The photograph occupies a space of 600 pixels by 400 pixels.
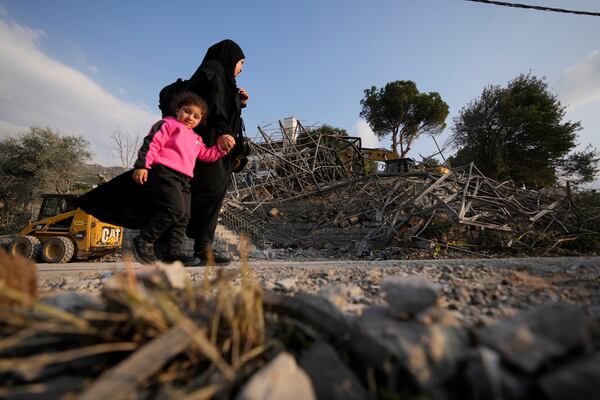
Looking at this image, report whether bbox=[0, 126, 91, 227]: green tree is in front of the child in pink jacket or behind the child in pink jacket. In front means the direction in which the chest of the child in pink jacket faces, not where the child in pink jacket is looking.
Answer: behind

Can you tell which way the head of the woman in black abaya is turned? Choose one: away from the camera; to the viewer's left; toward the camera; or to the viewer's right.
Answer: to the viewer's right

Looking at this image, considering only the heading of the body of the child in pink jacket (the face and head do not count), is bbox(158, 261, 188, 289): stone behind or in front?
in front

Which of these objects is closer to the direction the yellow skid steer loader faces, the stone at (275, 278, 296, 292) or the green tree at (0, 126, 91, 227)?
the green tree

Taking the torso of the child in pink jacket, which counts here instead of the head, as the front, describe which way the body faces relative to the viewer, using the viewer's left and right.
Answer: facing the viewer and to the right of the viewer

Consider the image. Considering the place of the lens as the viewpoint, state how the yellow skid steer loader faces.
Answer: facing away from the viewer and to the left of the viewer

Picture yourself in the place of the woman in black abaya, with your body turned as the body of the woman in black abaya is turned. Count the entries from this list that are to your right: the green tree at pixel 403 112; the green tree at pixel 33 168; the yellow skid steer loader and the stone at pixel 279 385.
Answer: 1

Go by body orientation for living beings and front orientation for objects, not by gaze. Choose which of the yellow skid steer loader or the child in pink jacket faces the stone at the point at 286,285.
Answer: the child in pink jacket

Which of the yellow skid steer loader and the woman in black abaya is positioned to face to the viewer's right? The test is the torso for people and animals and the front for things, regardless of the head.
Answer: the woman in black abaya

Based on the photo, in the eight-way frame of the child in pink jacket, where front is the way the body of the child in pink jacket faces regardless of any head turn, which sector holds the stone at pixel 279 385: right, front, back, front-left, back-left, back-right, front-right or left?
front-right

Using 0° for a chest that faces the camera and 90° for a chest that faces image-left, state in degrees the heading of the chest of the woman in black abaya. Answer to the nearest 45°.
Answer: approximately 270°

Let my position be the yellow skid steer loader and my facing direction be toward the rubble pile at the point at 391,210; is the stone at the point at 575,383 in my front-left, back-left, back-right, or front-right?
front-right

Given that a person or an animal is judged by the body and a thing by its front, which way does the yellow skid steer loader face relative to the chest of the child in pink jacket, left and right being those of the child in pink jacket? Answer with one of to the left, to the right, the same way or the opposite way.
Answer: the opposite way

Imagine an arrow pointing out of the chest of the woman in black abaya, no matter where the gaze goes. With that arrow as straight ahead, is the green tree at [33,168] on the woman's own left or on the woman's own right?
on the woman's own left

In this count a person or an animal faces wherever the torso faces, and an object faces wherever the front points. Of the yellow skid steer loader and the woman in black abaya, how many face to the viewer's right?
1

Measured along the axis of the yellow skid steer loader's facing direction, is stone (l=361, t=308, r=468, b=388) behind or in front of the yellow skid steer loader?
behind

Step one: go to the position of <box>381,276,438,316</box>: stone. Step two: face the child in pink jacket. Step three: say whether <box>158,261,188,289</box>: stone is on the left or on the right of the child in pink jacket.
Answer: left
